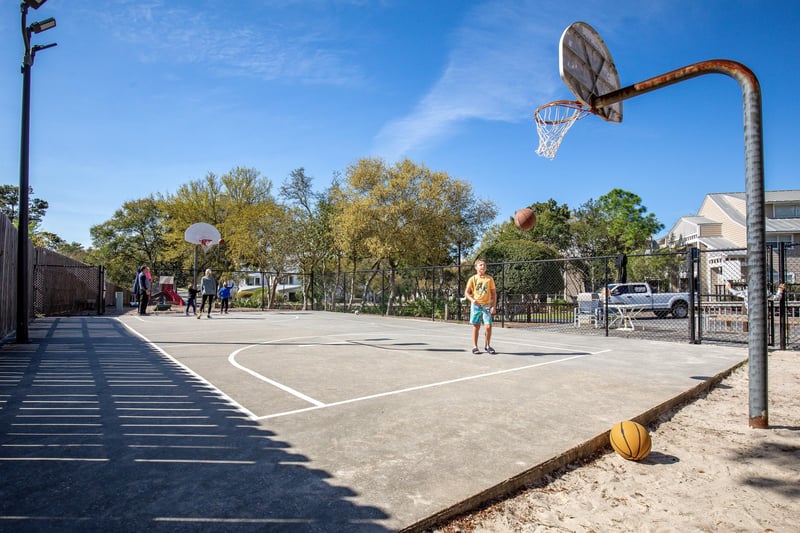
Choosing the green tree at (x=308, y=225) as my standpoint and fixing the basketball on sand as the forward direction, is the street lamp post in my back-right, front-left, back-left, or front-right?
front-right

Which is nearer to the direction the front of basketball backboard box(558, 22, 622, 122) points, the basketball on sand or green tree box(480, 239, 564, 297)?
the green tree

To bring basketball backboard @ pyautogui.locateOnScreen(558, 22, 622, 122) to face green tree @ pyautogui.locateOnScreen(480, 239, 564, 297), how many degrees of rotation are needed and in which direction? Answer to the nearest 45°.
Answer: approximately 45° to its right

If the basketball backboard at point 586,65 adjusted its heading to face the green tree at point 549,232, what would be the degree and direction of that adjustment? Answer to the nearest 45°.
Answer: approximately 45° to its right

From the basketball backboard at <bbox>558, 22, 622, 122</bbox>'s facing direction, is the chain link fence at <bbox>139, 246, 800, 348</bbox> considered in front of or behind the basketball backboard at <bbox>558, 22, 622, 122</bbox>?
in front

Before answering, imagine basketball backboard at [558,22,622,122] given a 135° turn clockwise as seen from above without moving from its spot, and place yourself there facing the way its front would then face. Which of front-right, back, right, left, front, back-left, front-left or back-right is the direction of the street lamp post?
back

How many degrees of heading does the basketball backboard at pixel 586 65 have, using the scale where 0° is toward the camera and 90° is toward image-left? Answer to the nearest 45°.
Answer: approximately 135°

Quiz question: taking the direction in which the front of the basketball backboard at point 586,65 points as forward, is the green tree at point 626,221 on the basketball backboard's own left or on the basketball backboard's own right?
on the basketball backboard's own right
